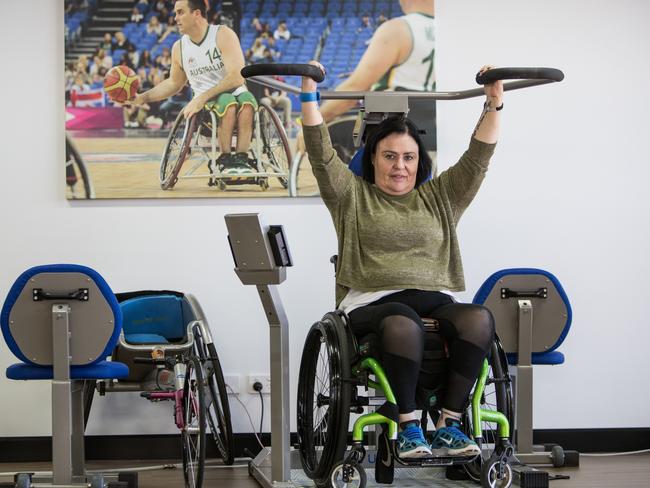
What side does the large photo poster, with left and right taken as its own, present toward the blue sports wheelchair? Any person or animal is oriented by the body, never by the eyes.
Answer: front

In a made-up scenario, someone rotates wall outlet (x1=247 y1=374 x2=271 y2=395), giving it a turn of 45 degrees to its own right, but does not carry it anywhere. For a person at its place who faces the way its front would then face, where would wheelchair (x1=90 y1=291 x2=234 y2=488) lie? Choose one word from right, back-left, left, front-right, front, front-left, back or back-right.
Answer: front

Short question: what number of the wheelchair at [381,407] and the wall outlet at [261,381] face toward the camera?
2

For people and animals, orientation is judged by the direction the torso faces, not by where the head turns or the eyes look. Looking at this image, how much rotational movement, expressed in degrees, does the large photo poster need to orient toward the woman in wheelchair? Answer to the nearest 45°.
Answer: approximately 45° to its left

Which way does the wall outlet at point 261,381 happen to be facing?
toward the camera

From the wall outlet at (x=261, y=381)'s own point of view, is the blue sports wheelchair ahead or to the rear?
ahead

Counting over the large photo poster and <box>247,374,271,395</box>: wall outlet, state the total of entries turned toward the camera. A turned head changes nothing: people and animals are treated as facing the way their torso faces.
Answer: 2

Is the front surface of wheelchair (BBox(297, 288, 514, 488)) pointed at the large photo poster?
no

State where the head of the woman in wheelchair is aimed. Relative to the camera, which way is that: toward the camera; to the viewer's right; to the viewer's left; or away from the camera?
toward the camera

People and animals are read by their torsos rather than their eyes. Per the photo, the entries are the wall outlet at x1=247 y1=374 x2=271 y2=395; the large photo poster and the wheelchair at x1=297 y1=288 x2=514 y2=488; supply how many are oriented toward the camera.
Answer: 3

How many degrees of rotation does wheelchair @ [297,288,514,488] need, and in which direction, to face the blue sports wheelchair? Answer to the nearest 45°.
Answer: approximately 90° to its right

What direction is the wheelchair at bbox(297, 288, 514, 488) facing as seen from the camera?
toward the camera

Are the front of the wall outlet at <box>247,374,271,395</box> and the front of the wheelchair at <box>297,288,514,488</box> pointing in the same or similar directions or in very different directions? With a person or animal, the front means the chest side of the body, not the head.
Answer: same or similar directions

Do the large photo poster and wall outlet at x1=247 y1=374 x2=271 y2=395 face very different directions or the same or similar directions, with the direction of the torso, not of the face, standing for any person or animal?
same or similar directions
